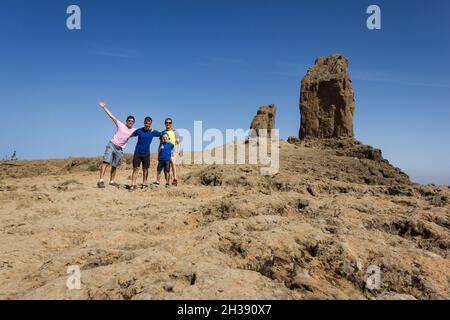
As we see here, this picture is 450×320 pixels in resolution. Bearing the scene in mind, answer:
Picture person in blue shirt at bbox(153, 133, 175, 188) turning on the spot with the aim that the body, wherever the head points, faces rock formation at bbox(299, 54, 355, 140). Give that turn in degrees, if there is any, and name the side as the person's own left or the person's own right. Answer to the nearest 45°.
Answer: approximately 135° to the person's own left

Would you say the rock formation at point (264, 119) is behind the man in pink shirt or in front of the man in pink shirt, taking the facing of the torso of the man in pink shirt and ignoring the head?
behind

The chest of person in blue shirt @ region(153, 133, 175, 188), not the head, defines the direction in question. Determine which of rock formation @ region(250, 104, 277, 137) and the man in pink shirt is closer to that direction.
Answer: the man in pink shirt

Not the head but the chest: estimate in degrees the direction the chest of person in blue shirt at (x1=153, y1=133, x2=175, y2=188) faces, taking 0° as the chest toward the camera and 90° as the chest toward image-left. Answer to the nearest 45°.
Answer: approximately 0°

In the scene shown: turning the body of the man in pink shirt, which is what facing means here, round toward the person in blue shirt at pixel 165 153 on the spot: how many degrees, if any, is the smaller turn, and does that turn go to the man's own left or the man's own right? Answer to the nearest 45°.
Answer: approximately 90° to the man's own left
